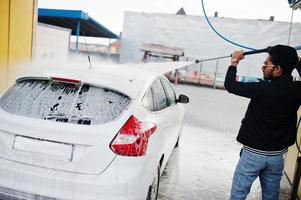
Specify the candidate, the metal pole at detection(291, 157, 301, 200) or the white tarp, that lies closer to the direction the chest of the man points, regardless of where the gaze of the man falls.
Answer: the white tarp

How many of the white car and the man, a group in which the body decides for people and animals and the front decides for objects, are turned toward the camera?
0

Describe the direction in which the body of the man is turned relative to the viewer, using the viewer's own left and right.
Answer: facing away from the viewer and to the left of the viewer

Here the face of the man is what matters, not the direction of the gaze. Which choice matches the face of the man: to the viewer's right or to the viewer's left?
to the viewer's left

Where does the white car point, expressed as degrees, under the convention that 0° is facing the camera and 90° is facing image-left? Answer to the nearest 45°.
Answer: approximately 225°
